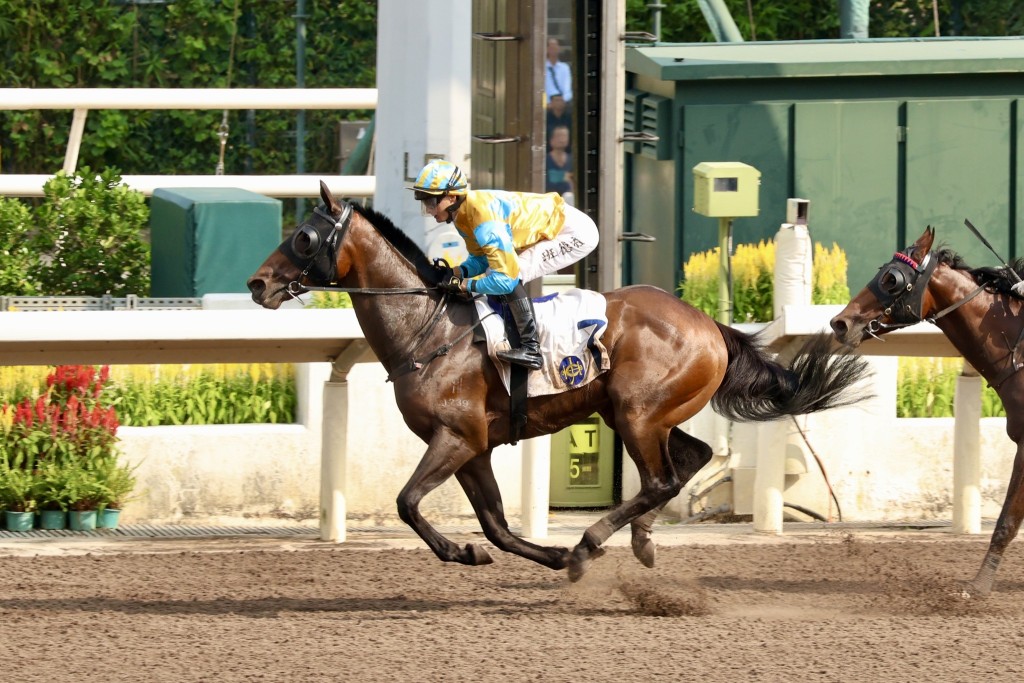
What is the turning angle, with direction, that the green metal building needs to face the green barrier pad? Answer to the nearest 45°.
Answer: approximately 45° to its right

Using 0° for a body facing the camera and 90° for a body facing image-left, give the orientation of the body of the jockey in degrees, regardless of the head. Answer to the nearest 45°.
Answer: approximately 90°

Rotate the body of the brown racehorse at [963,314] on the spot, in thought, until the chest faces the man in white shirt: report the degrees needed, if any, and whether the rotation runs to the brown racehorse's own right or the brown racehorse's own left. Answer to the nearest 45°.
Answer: approximately 45° to the brown racehorse's own right

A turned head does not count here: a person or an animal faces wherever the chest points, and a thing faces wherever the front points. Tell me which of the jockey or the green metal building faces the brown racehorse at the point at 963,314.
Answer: the green metal building

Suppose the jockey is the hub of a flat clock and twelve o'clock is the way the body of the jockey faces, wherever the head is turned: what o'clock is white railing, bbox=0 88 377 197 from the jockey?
The white railing is roughly at 2 o'clock from the jockey.

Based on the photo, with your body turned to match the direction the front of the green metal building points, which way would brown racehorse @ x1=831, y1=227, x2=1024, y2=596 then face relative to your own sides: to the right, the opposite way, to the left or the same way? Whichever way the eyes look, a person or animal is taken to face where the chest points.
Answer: to the right

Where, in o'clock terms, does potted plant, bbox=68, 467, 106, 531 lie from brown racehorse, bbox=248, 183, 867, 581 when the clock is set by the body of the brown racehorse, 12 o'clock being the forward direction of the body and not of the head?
The potted plant is roughly at 1 o'clock from the brown racehorse.

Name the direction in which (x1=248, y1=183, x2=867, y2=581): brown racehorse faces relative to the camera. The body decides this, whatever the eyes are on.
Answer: to the viewer's left

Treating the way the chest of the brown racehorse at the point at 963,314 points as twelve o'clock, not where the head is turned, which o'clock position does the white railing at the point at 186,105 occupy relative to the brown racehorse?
The white railing is roughly at 1 o'clock from the brown racehorse.

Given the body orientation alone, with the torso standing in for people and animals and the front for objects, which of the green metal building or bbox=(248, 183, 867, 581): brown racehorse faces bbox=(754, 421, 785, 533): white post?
the green metal building

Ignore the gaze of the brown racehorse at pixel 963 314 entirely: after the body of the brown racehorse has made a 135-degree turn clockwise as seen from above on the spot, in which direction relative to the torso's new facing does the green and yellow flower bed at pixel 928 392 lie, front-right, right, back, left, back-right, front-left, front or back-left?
front-left

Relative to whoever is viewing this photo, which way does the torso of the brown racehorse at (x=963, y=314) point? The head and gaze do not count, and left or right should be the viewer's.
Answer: facing to the left of the viewer

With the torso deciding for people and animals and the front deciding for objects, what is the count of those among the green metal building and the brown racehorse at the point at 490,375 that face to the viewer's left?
1
